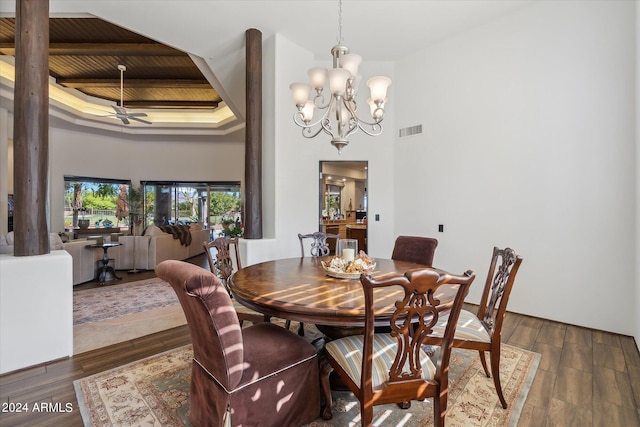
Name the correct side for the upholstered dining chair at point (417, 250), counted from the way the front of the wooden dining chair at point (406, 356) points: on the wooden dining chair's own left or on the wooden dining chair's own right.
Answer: on the wooden dining chair's own right

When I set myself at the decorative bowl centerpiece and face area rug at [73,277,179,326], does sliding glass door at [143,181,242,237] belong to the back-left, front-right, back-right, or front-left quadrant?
front-right

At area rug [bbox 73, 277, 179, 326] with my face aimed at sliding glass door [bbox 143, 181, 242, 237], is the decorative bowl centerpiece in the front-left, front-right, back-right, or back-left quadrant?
back-right

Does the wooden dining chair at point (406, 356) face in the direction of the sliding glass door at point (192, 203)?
yes

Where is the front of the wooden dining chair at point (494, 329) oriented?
to the viewer's left

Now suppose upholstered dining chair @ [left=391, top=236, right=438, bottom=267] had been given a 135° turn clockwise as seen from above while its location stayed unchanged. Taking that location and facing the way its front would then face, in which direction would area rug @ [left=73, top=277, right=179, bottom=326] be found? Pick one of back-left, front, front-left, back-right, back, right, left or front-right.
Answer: left

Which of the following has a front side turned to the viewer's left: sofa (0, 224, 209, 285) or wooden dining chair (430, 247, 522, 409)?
the wooden dining chair

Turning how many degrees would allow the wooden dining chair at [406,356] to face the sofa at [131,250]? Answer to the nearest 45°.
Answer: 0° — it already faces it

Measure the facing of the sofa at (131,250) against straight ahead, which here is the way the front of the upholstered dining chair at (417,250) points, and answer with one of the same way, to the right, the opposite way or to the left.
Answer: to the right

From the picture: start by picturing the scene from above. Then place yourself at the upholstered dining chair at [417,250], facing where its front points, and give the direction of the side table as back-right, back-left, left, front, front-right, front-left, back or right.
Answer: front-right

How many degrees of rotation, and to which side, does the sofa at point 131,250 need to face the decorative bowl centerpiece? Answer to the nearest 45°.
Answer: approximately 180°

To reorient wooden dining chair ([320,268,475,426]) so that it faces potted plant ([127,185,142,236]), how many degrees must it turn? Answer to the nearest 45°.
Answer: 0° — it already faces it

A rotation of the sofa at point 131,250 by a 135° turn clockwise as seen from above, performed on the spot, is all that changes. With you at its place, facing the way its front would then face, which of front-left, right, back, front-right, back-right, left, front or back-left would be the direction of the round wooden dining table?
front-right
